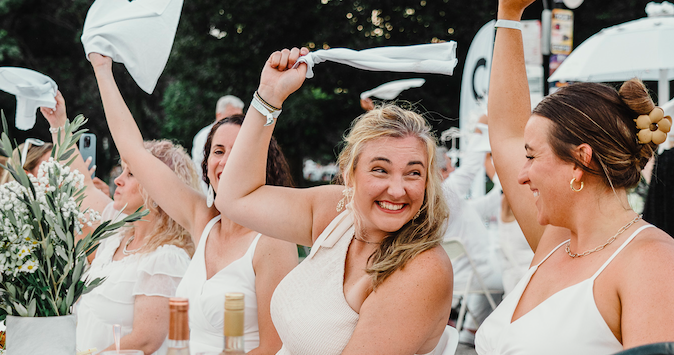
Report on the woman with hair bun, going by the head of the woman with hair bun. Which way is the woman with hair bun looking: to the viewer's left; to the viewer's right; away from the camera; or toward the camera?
to the viewer's left

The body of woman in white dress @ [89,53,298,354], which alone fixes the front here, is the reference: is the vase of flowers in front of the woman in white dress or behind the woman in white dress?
in front

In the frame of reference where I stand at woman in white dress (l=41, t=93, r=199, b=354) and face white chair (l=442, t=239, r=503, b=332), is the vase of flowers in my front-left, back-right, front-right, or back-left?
back-right

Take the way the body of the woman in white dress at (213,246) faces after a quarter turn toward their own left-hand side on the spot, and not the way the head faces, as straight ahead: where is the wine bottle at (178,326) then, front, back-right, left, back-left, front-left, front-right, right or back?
front-right

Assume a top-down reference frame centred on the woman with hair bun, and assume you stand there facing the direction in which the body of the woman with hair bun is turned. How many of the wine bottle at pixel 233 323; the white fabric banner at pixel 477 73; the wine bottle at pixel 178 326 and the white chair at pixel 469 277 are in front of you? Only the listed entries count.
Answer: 2

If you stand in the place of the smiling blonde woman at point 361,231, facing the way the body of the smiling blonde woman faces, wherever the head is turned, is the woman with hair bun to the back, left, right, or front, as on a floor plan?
left

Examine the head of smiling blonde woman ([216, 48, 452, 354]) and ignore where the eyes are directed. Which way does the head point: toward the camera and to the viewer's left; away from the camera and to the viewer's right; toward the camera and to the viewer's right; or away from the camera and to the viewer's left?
toward the camera and to the viewer's right

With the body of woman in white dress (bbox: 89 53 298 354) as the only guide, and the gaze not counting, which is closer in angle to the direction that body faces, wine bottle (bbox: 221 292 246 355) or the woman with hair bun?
the wine bottle

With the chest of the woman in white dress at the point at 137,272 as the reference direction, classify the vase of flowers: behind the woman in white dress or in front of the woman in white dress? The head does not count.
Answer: in front

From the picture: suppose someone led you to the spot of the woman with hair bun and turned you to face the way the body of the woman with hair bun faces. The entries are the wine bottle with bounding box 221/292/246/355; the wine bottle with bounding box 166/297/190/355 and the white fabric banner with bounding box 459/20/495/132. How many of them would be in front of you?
2

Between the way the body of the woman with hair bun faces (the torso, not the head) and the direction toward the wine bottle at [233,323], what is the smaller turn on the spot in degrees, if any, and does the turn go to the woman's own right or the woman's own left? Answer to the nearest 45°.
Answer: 0° — they already face it

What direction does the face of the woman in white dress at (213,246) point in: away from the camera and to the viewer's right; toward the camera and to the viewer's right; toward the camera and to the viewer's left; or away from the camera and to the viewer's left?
toward the camera and to the viewer's right

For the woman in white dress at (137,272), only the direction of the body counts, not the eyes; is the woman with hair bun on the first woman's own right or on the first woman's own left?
on the first woman's own left

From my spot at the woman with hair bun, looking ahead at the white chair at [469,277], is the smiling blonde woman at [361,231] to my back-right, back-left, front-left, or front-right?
front-left
